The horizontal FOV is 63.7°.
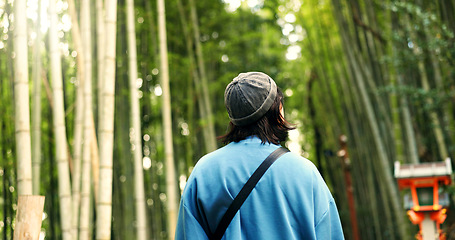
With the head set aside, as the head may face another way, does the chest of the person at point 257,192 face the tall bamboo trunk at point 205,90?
yes

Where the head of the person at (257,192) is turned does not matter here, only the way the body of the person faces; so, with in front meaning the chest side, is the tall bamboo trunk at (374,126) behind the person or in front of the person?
in front

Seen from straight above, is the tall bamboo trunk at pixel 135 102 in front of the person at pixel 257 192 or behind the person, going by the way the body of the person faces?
in front

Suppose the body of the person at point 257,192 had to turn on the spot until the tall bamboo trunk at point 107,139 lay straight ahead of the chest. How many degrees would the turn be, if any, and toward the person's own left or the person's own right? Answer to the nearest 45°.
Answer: approximately 45° to the person's own left

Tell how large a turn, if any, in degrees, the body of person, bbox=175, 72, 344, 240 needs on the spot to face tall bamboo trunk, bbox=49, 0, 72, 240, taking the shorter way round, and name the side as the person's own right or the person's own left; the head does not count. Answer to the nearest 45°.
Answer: approximately 45° to the person's own left

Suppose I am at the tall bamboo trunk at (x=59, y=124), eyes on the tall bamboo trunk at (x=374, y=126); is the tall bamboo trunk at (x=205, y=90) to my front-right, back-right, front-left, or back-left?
front-left

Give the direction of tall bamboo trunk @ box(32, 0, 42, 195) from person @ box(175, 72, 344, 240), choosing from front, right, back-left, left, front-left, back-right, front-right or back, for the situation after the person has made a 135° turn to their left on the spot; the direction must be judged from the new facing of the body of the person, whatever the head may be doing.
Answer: right

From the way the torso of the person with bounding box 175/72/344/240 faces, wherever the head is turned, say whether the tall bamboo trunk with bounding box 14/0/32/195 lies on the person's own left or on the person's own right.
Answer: on the person's own left

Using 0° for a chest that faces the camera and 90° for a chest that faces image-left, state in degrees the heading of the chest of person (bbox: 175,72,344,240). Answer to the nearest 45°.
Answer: approximately 180°

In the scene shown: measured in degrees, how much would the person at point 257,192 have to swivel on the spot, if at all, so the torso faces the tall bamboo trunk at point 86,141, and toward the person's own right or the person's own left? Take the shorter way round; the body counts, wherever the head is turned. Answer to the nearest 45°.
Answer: approximately 45° to the person's own left

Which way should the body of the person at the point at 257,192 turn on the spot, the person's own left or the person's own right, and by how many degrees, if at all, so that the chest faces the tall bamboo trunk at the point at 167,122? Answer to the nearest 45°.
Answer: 0° — they already face it
